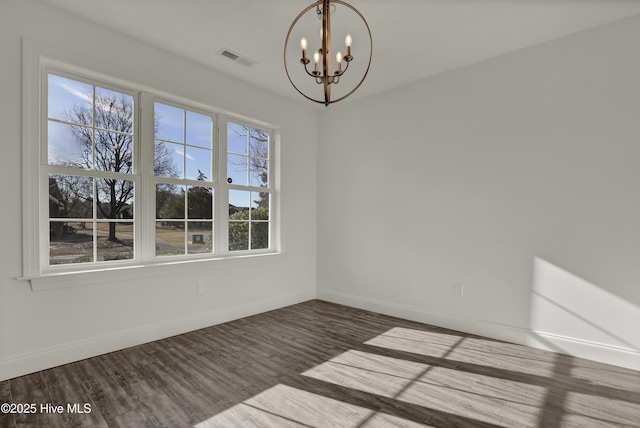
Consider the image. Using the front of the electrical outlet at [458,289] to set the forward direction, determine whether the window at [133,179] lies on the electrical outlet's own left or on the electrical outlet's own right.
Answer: on the electrical outlet's own right

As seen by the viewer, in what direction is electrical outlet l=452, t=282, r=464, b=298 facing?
toward the camera

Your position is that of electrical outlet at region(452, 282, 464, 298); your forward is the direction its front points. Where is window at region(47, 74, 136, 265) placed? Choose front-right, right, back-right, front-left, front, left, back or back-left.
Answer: front-right

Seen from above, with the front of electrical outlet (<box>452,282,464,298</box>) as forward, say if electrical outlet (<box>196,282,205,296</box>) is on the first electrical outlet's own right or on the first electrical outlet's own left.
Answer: on the first electrical outlet's own right
